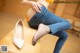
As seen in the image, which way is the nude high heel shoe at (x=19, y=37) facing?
toward the camera
